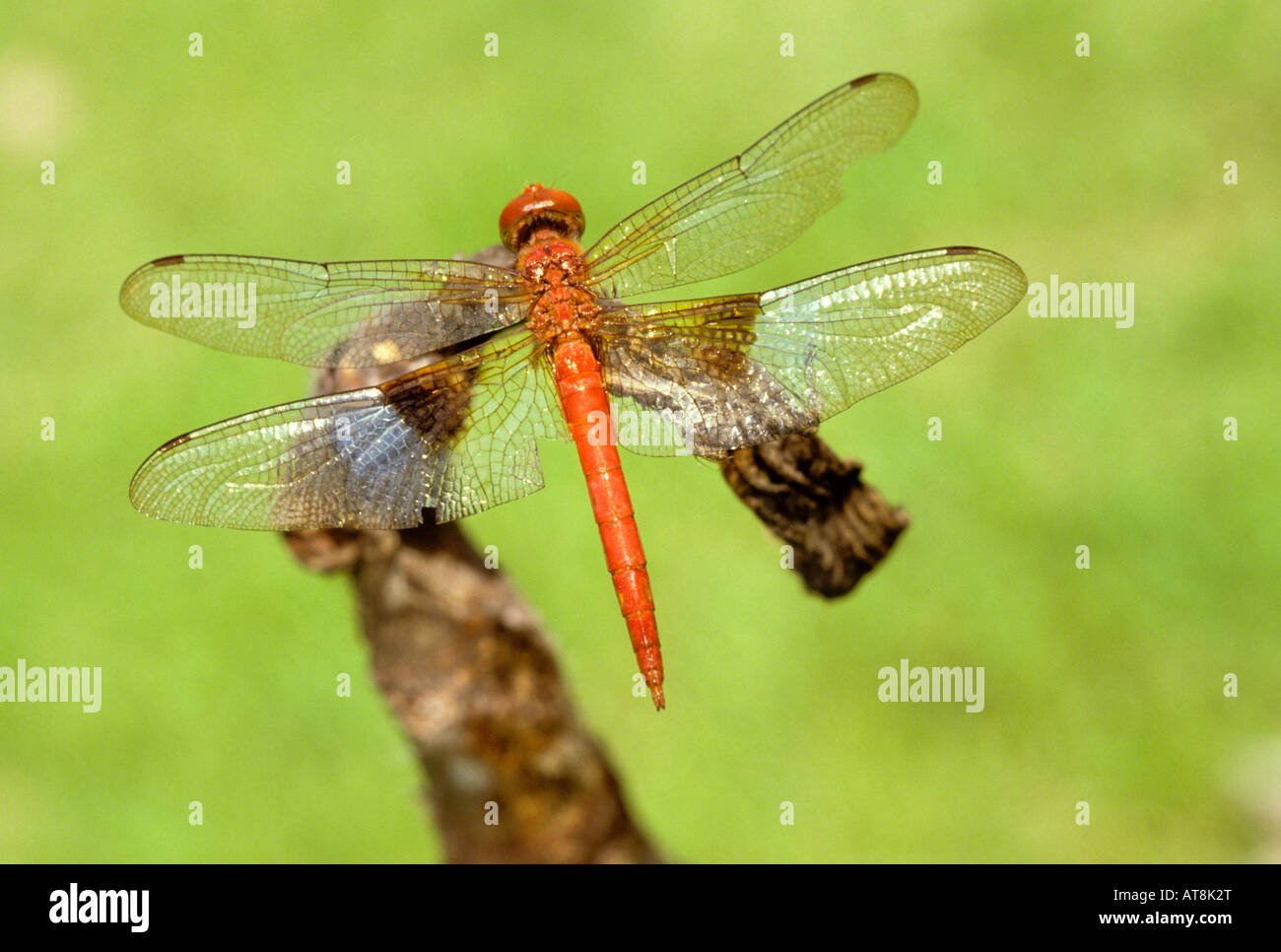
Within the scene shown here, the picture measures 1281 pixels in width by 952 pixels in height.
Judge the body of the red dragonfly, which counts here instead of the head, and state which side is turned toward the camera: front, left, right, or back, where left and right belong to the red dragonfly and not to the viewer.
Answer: back
